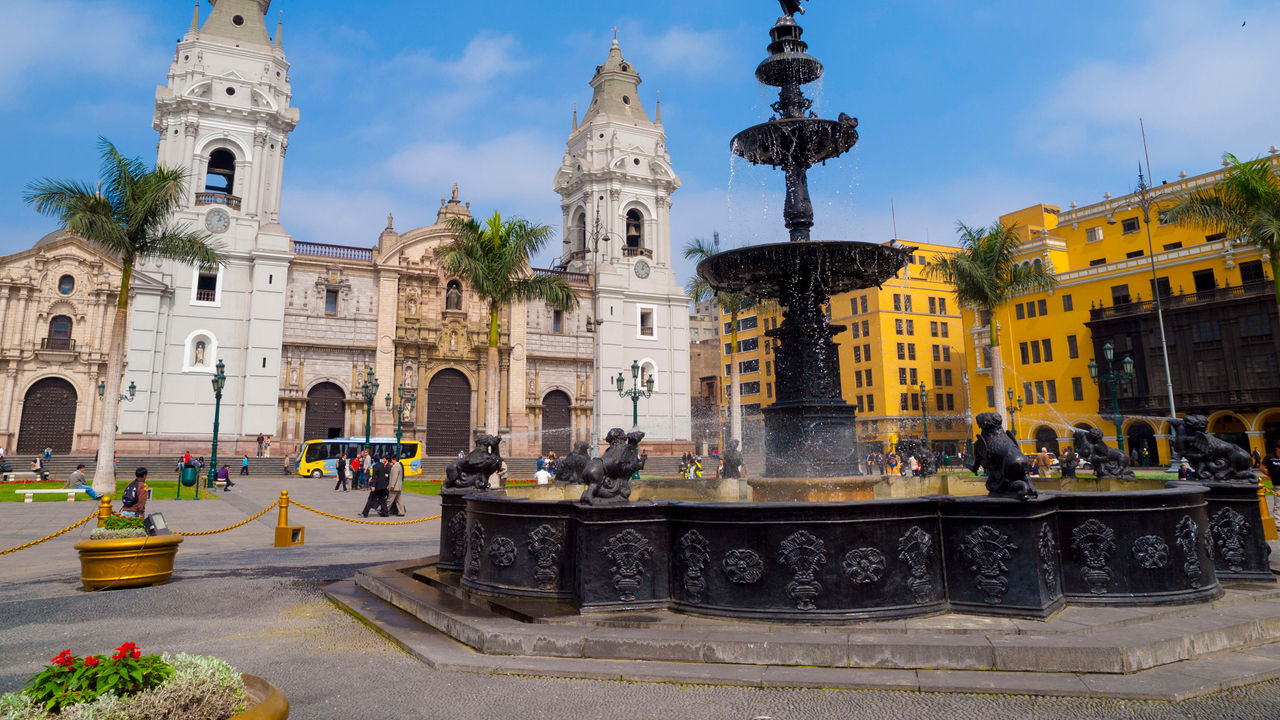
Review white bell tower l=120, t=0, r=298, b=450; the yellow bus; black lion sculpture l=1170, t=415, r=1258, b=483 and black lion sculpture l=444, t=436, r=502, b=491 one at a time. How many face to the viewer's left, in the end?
2

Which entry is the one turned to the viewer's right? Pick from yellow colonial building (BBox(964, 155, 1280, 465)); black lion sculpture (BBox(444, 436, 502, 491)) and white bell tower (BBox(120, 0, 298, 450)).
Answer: the black lion sculpture

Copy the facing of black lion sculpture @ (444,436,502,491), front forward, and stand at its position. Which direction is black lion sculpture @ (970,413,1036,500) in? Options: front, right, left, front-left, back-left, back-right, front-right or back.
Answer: front-right

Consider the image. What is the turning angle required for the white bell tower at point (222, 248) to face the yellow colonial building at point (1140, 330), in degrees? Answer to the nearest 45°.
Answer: approximately 45° to its left

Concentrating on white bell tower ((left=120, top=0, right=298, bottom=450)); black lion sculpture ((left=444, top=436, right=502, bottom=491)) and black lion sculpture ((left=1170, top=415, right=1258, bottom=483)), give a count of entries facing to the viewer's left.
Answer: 1

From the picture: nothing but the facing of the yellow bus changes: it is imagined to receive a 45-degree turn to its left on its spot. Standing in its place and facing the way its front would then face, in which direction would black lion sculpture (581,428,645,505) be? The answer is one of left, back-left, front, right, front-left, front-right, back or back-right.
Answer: front-left

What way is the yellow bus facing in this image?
to the viewer's left

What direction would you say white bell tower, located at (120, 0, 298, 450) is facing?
toward the camera

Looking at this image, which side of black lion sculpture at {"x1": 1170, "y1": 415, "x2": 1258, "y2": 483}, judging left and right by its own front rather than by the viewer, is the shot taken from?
left

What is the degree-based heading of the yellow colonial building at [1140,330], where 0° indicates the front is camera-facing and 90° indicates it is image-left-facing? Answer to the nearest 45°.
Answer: approximately 45°

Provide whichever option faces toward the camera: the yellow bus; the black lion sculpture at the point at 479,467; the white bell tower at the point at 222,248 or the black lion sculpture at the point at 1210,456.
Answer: the white bell tower
